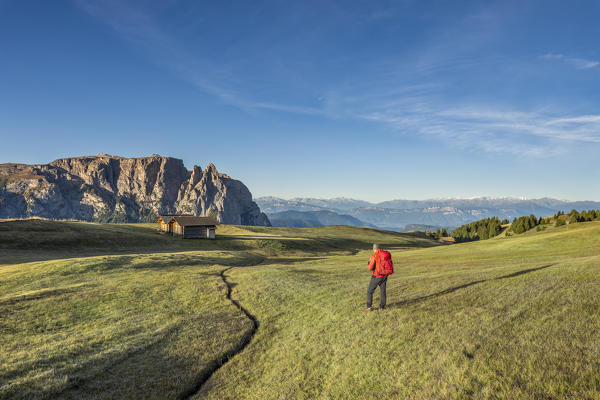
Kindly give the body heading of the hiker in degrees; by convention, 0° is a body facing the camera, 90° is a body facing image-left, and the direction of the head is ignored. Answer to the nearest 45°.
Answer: approximately 135°
